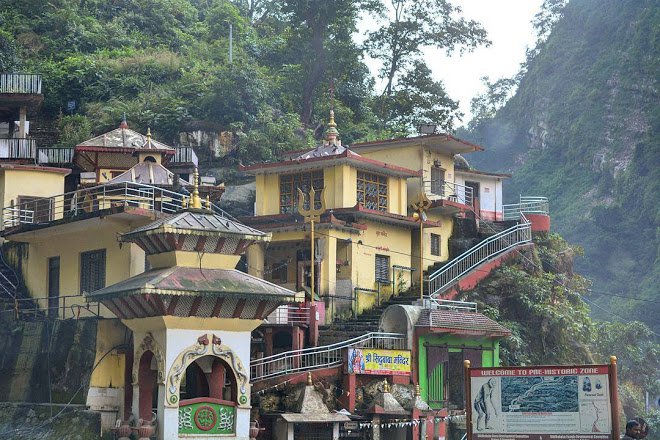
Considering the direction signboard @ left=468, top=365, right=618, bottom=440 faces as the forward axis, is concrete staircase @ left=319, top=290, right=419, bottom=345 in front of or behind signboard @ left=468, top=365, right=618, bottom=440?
behind

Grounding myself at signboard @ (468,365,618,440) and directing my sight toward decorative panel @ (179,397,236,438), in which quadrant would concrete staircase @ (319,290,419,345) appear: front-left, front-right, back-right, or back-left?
front-right

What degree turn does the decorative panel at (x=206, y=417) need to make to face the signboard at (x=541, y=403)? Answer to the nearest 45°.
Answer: approximately 45° to its left

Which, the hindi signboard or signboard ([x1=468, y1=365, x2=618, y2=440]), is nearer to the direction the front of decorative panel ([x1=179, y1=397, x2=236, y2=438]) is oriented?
the signboard

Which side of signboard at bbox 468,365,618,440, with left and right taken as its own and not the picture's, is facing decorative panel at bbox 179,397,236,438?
right

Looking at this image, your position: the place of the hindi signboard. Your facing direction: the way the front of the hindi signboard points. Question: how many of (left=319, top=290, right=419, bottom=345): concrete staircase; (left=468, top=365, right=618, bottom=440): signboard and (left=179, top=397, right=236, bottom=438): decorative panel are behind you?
1

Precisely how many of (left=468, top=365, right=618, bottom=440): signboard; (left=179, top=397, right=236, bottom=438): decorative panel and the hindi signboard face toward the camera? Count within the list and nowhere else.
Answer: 3

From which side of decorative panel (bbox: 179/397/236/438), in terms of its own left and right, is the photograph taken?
front

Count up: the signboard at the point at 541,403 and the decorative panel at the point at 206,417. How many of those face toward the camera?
2

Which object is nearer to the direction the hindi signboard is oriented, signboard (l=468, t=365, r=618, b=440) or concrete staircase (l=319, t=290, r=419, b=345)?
the signboard

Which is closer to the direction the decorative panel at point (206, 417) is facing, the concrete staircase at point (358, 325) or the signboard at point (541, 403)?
the signboard

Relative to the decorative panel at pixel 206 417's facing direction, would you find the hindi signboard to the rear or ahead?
to the rear

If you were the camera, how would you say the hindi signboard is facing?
facing the viewer
